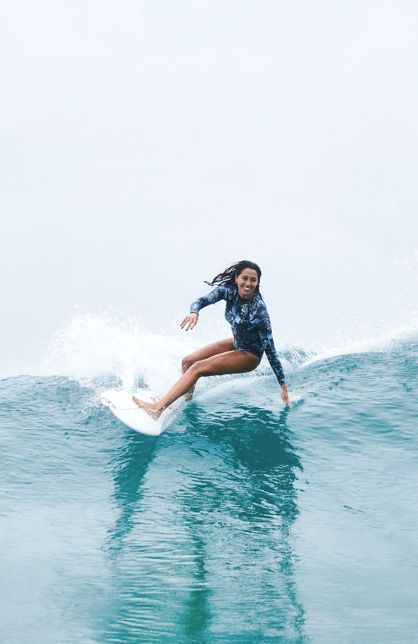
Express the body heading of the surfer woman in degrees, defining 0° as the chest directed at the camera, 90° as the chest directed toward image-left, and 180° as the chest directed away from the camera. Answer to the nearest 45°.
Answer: approximately 45°
